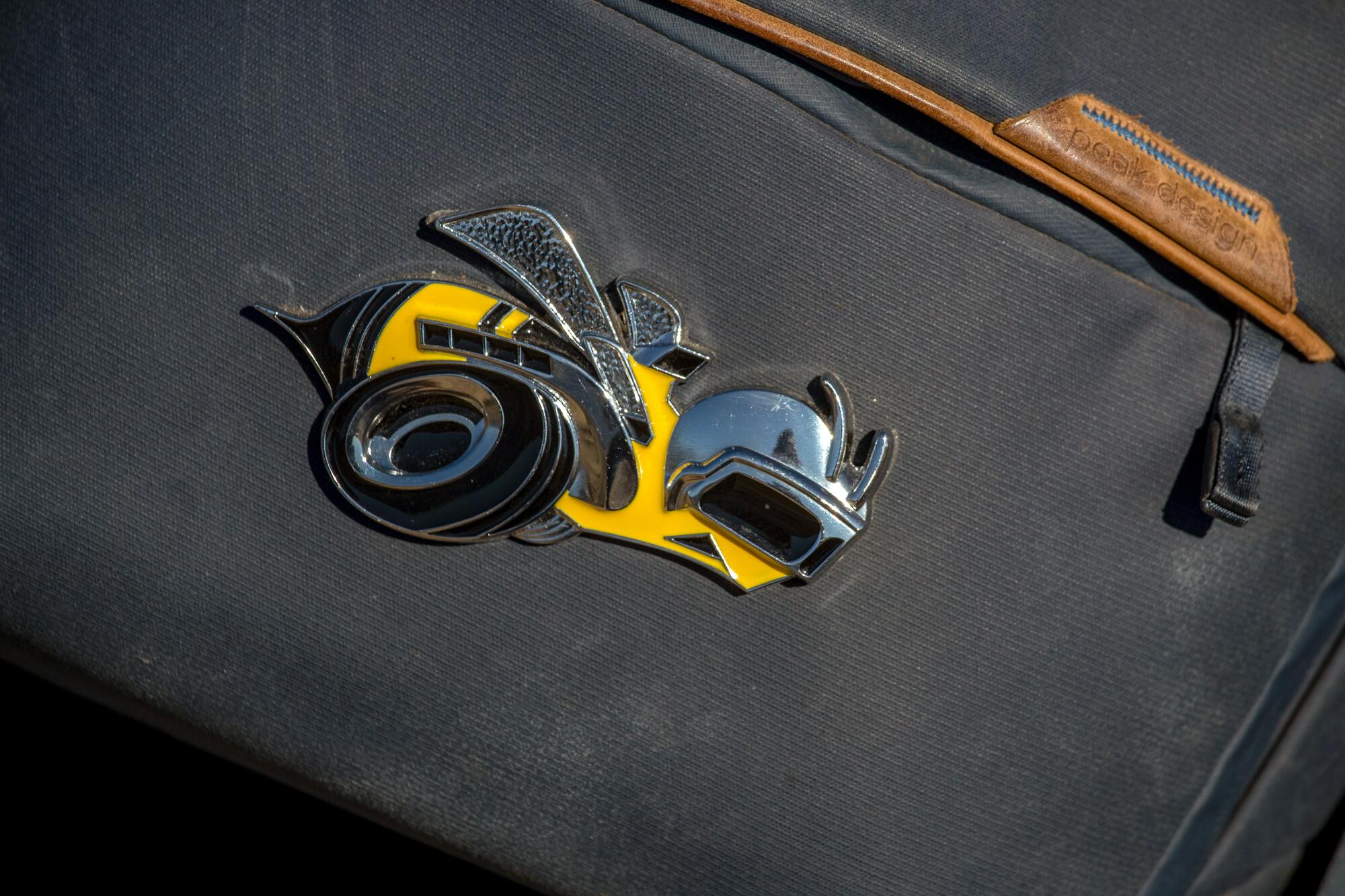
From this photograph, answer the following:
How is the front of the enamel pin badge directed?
toward the camera
